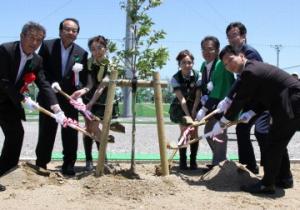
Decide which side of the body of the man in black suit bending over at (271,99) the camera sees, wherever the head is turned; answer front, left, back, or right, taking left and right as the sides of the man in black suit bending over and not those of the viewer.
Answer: left

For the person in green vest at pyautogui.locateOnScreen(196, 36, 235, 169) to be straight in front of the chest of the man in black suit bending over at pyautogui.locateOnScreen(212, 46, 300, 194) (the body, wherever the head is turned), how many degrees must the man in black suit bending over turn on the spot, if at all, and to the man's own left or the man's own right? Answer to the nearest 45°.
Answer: approximately 45° to the man's own right

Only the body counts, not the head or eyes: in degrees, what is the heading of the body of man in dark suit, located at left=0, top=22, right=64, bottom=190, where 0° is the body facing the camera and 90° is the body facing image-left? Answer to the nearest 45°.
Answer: approximately 315°

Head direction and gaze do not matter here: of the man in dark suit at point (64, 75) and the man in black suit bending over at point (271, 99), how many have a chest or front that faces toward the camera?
1

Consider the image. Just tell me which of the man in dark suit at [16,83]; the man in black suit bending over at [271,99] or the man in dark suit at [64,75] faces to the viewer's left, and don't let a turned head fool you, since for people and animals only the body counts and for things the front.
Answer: the man in black suit bending over

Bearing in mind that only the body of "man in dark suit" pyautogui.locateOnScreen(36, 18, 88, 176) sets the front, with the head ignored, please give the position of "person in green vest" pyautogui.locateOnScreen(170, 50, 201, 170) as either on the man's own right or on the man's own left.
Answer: on the man's own left

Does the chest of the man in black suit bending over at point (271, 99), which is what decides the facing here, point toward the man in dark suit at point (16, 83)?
yes
